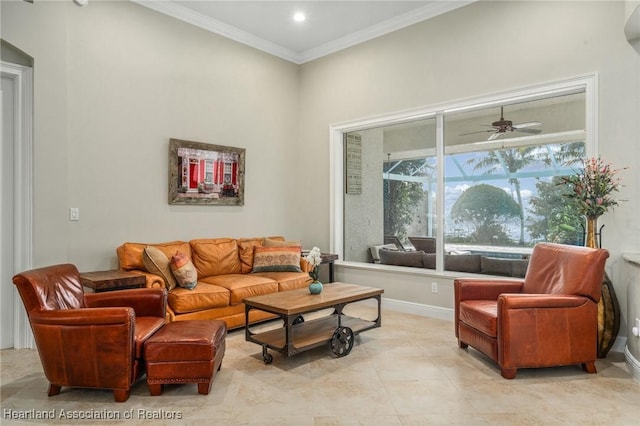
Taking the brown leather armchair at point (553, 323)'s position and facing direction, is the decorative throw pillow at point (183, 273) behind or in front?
in front

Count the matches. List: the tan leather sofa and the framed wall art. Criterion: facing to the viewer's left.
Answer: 0

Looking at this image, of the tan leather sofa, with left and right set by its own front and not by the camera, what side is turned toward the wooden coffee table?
front

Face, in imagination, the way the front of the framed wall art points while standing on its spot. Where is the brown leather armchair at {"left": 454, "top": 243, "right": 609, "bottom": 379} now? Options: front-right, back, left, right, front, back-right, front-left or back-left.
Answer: front

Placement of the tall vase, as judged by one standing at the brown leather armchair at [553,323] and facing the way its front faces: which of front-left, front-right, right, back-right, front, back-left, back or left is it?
back

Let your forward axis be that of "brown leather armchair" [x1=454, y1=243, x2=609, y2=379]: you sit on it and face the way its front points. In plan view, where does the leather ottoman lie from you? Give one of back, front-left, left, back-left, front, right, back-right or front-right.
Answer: front

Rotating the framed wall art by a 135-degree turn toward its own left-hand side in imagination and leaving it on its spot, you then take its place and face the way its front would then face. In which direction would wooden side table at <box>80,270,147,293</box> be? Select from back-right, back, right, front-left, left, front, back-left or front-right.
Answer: back-left

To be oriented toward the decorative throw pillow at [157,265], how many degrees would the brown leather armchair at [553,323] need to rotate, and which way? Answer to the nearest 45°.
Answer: approximately 45° to its right

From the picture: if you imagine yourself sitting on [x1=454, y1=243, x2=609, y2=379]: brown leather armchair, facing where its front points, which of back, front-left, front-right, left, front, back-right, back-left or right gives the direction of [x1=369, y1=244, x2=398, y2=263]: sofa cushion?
right

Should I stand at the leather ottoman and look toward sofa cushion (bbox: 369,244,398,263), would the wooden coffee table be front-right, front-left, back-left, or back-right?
front-right

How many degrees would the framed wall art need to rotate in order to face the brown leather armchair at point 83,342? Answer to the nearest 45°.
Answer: approximately 45° to its right

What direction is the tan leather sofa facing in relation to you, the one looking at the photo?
facing the viewer and to the right of the viewer

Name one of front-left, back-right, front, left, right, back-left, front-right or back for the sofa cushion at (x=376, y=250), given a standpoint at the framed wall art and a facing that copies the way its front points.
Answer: front-left

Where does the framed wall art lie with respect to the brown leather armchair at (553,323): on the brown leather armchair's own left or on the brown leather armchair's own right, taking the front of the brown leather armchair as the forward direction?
on the brown leather armchair's own right

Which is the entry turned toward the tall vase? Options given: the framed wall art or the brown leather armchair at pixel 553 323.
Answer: the framed wall art

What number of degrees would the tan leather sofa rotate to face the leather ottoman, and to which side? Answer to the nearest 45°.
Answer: approximately 45° to its right

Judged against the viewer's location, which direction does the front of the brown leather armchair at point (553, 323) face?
facing the viewer and to the left of the viewer
